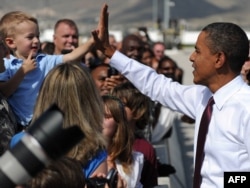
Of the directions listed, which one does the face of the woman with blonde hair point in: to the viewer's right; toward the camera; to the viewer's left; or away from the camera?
away from the camera

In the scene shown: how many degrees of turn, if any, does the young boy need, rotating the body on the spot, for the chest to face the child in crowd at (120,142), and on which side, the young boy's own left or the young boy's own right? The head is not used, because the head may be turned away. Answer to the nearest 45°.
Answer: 0° — they already face them

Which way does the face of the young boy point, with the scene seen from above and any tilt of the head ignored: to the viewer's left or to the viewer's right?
to the viewer's right

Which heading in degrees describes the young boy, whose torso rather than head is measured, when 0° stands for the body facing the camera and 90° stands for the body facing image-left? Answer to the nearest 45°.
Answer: approximately 315°

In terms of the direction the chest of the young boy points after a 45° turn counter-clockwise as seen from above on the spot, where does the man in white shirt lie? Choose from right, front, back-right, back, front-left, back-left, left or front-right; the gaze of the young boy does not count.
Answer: front-right

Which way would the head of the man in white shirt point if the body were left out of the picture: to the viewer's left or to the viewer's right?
to the viewer's left

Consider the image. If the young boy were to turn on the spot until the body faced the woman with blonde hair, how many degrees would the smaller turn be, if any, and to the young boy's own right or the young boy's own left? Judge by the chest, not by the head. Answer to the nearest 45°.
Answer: approximately 45° to the young boy's own right

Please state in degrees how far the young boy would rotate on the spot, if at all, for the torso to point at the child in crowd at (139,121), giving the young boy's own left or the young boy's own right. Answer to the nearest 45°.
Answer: approximately 45° to the young boy's own left
